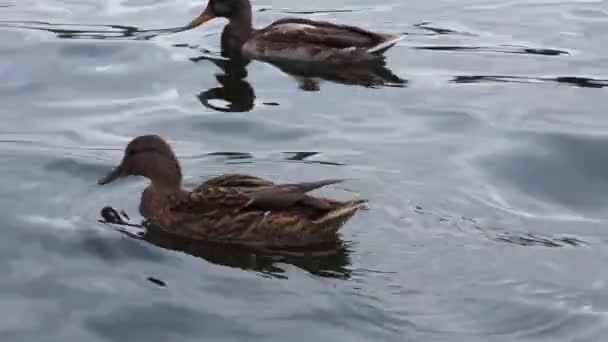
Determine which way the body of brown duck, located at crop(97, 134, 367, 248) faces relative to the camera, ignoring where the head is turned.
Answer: to the viewer's left

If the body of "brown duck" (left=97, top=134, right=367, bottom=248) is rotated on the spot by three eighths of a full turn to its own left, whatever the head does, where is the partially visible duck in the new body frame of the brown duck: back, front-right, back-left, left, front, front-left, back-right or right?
back-left

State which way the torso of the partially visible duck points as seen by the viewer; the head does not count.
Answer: to the viewer's left
